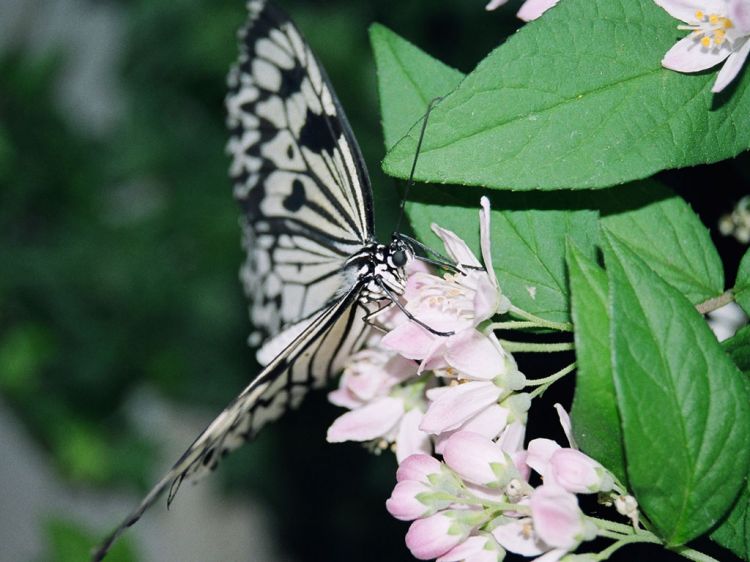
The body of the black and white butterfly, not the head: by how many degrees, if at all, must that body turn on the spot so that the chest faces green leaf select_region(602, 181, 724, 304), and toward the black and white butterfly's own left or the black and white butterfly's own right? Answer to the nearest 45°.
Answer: approximately 45° to the black and white butterfly's own right

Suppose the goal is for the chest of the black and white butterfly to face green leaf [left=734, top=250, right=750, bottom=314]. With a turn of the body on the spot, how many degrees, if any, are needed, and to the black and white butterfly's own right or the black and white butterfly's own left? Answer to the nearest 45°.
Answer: approximately 45° to the black and white butterfly's own right

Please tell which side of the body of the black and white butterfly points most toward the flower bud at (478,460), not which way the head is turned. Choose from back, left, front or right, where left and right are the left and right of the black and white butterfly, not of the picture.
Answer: front

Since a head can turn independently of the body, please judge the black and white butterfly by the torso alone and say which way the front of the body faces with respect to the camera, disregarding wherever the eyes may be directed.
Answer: to the viewer's right
